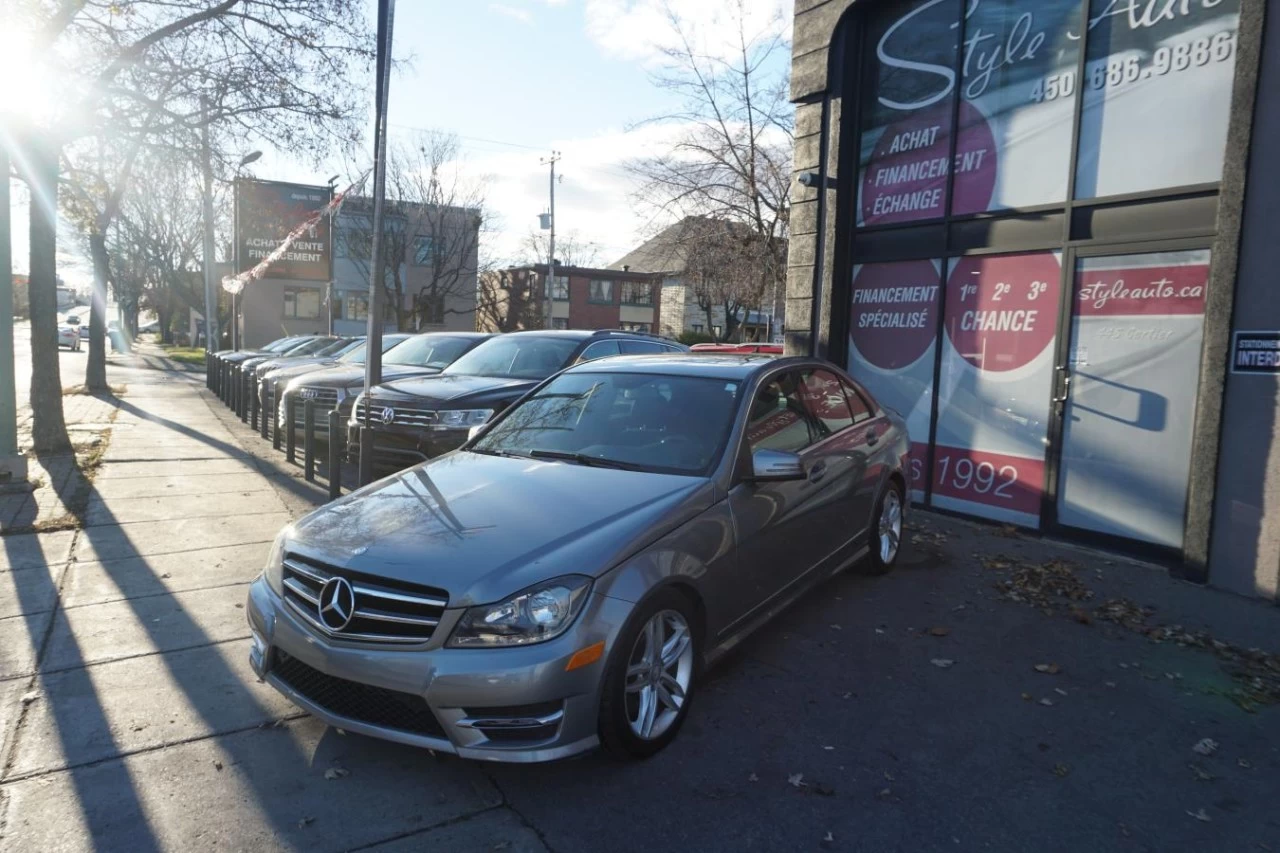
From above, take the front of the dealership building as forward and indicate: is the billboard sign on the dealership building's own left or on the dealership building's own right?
on the dealership building's own right

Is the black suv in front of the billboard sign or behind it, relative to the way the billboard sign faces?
in front

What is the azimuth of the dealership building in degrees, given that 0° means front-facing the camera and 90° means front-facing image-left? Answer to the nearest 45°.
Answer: approximately 45°

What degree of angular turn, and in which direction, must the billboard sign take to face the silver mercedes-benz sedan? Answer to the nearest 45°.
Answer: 0° — it already faces it

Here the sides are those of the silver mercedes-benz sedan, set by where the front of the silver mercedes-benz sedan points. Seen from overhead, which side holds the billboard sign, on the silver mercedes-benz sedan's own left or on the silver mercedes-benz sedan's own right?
on the silver mercedes-benz sedan's own right

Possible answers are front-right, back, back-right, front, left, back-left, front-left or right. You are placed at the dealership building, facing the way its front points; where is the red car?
right

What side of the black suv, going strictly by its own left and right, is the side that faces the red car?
back

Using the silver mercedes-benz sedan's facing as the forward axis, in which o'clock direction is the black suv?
The black suv is roughly at 4 o'clock from the silver mercedes-benz sedan.

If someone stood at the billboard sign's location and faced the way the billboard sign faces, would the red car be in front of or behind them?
in front

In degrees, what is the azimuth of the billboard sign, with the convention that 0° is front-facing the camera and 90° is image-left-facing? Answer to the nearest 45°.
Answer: approximately 0°

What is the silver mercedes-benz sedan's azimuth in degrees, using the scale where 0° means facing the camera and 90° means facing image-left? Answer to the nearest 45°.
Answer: approximately 45°

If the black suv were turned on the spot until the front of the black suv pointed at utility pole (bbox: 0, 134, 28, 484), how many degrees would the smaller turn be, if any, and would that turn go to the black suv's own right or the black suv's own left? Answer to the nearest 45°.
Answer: approximately 45° to the black suv's own right

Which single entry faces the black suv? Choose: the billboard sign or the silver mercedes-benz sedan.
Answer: the billboard sign

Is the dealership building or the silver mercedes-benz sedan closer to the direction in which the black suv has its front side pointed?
the silver mercedes-benz sedan

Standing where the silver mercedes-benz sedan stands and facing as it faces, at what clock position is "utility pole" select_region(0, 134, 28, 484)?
The utility pole is roughly at 3 o'clock from the silver mercedes-benz sedan.

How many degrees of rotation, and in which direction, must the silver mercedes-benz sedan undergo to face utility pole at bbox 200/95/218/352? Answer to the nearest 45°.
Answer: approximately 90° to its right
